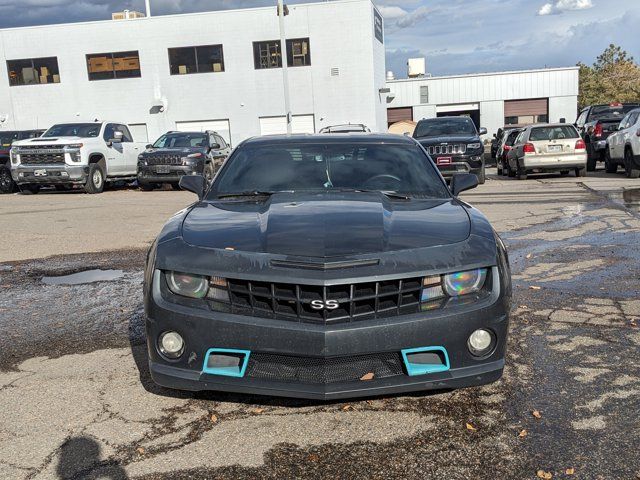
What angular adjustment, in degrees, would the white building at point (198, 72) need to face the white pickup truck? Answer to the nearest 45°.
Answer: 0° — it already faces it

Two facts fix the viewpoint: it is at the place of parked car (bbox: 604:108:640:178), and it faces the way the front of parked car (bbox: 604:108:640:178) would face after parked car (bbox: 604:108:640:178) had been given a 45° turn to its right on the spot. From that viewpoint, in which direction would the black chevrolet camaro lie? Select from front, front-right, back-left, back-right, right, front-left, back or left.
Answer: back

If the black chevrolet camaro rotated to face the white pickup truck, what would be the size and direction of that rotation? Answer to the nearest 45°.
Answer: approximately 135° to its right

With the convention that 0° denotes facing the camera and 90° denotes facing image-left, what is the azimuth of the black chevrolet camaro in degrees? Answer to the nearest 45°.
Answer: approximately 0°

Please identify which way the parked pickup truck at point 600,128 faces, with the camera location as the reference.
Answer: facing away from the viewer and to the left of the viewer

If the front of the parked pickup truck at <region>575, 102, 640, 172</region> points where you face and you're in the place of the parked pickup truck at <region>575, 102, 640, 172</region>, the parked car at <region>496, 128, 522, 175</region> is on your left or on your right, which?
on your left

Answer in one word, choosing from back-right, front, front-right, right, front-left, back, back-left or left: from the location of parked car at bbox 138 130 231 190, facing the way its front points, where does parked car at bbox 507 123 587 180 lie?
back-left

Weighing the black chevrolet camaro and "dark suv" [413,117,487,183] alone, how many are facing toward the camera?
2

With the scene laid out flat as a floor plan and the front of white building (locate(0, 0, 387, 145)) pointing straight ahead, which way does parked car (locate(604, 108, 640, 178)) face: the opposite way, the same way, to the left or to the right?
the opposite way

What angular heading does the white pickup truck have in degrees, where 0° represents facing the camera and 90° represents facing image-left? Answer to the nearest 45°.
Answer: approximately 45°

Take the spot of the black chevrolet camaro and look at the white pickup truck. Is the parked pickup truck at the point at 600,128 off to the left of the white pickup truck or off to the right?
right

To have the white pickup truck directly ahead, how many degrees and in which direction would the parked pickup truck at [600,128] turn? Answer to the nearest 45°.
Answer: approximately 90° to its left
